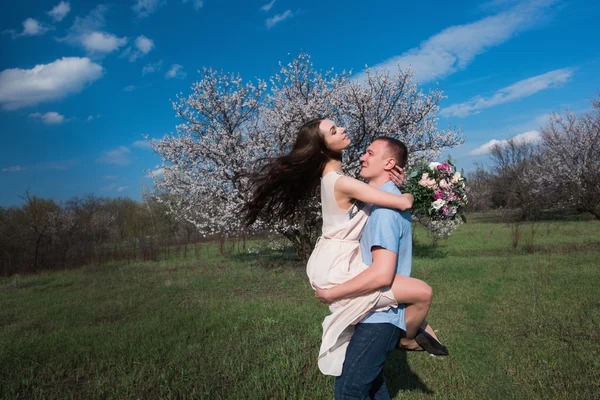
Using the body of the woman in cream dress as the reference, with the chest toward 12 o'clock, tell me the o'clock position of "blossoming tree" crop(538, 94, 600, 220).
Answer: The blossoming tree is roughly at 10 o'clock from the woman in cream dress.

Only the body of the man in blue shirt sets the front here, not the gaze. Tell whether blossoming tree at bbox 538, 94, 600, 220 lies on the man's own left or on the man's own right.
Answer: on the man's own right

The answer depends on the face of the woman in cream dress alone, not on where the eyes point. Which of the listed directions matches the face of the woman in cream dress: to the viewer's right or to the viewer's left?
to the viewer's right

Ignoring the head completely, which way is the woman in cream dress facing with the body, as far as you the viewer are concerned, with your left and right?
facing to the right of the viewer

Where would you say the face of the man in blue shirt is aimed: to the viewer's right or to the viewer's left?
to the viewer's left

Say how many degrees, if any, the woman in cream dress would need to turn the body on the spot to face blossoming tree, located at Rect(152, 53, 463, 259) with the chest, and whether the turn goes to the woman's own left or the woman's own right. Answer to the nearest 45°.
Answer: approximately 90° to the woman's own left

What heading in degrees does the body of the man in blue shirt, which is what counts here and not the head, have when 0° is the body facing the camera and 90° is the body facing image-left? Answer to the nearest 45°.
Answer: approximately 90°

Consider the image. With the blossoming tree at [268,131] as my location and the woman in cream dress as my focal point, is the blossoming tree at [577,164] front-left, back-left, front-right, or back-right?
back-left
